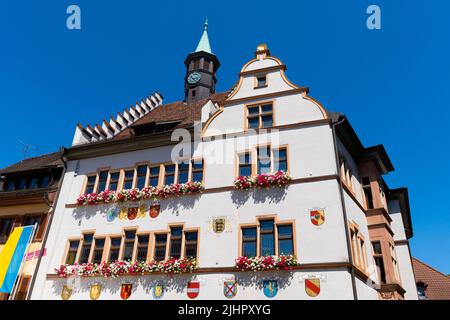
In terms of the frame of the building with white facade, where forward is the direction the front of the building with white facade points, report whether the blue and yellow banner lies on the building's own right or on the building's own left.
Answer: on the building's own right

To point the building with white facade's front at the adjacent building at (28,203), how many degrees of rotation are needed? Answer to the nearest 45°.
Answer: approximately 90° to its right

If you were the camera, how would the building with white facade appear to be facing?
facing the viewer

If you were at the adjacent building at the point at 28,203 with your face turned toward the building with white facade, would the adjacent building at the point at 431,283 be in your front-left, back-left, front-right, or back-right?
front-left

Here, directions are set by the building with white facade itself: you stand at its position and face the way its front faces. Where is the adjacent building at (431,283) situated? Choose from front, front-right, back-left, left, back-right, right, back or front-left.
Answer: back-left
